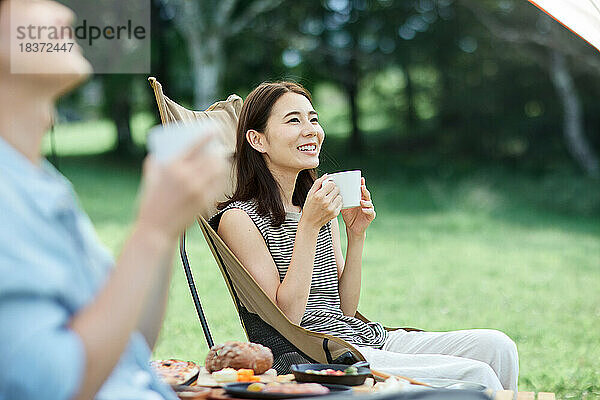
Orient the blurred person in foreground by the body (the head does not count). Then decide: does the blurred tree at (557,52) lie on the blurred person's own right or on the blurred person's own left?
on the blurred person's own left

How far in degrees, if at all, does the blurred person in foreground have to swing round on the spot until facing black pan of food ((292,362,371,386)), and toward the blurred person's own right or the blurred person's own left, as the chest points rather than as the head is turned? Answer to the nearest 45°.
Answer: approximately 45° to the blurred person's own left

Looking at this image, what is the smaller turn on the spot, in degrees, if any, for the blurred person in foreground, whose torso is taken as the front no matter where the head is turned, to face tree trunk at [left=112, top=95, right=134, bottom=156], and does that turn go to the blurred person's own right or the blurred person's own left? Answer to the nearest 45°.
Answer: approximately 90° to the blurred person's own left

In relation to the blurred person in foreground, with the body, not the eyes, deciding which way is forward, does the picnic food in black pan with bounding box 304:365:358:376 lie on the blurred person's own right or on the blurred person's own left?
on the blurred person's own left

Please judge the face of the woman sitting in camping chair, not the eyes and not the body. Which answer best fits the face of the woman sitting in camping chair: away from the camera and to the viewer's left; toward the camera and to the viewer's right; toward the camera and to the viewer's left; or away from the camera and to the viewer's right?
toward the camera and to the viewer's right

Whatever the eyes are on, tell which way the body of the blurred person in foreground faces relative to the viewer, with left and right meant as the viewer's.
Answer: facing to the right of the viewer
